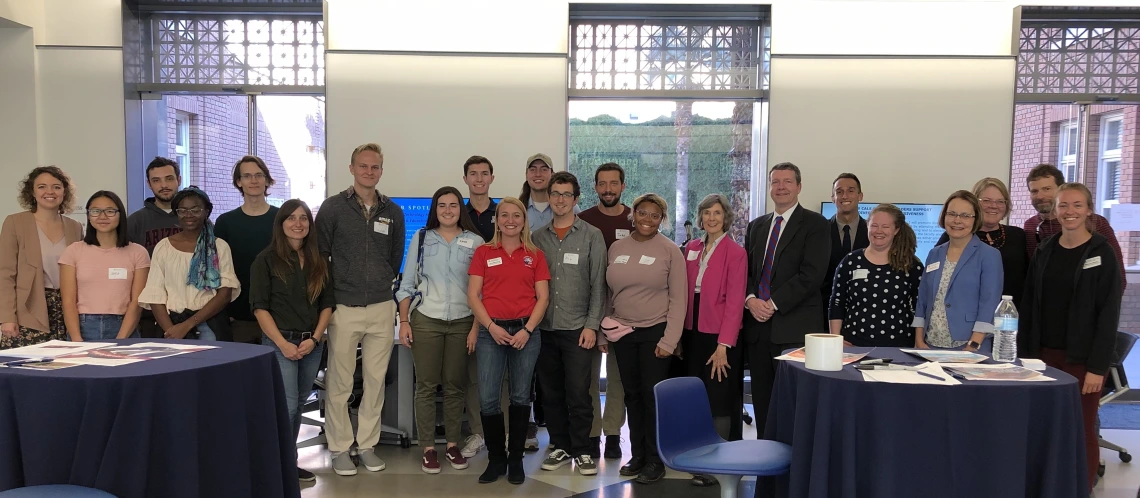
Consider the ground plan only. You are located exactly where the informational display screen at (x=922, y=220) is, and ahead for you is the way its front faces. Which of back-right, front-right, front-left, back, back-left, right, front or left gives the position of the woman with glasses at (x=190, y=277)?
front-right

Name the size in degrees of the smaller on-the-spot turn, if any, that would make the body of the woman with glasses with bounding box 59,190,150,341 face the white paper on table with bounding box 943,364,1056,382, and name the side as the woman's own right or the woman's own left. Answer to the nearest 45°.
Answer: approximately 45° to the woman's own left

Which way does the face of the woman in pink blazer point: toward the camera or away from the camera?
toward the camera

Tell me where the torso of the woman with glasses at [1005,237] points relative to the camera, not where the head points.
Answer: toward the camera

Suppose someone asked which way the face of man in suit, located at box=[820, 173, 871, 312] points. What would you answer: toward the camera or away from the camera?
toward the camera

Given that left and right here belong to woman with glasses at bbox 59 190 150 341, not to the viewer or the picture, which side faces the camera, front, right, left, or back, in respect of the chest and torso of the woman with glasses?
front

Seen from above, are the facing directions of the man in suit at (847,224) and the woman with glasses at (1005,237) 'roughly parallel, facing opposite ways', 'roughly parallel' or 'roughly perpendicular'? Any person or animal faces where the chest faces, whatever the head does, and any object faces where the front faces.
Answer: roughly parallel

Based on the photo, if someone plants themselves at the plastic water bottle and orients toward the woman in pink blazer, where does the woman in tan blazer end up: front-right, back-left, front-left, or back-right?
front-left

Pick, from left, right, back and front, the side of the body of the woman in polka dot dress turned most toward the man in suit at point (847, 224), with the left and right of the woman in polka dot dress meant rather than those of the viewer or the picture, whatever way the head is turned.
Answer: back

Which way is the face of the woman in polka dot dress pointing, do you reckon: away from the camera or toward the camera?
toward the camera

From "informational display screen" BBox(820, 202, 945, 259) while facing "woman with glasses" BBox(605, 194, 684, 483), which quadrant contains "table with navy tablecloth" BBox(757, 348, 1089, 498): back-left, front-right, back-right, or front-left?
front-left

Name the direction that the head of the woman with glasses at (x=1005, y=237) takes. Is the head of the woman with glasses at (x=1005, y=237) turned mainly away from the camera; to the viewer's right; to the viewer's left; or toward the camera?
toward the camera

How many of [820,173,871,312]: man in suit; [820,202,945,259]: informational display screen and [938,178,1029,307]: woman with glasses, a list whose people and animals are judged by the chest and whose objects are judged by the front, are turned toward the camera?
3

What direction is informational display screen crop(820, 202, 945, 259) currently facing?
toward the camera
